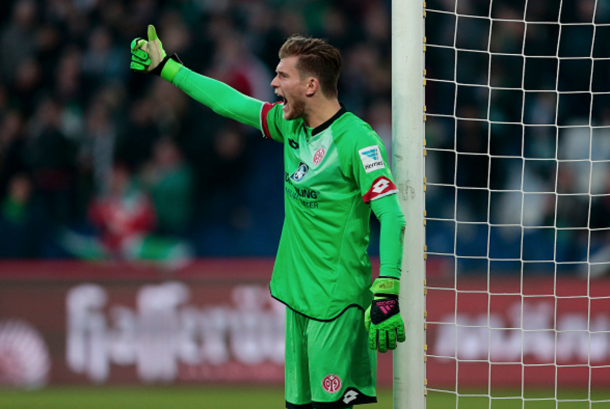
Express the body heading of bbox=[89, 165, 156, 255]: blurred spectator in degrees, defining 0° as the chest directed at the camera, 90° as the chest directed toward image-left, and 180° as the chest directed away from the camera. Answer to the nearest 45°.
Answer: approximately 0°

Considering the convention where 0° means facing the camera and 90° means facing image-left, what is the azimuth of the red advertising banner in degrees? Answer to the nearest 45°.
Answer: approximately 0°

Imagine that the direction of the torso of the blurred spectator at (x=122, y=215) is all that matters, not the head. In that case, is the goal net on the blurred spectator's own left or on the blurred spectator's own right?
on the blurred spectator's own left

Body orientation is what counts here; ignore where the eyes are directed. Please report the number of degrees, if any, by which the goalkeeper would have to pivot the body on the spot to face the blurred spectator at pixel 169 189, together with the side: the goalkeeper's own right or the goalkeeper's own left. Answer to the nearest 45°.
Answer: approximately 135° to the goalkeeper's own right

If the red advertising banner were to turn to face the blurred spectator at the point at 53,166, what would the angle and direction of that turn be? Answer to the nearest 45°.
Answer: approximately 135° to its right

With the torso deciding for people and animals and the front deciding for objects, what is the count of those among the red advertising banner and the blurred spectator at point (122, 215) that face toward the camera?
2

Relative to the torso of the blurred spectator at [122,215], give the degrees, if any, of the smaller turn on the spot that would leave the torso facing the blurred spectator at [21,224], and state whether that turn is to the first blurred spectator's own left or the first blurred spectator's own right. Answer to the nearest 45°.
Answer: approximately 90° to the first blurred spectator's own right

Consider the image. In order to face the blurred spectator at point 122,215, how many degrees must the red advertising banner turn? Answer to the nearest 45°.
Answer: approximately 135° to its right
